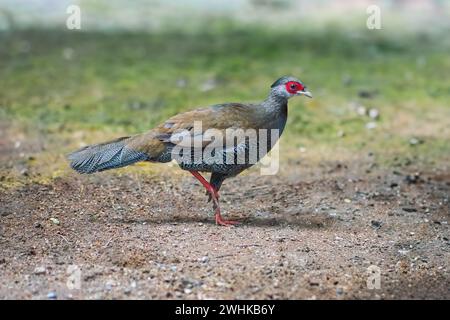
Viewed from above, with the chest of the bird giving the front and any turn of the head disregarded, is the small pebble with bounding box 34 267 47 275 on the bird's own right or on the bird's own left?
on the bird's own right

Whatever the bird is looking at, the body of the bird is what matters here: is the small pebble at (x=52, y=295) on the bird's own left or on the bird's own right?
on the bird's own right

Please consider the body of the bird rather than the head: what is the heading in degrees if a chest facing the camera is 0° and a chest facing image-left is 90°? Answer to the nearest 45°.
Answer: approximately 270°
